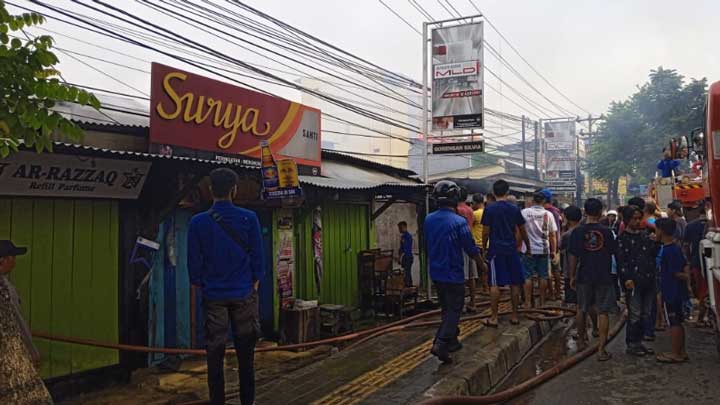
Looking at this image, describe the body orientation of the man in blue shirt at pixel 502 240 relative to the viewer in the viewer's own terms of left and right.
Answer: facing away from the viewer

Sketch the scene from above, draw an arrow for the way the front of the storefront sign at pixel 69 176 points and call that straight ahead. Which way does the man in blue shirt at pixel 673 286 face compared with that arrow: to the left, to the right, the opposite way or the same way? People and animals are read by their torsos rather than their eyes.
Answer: the opposite way

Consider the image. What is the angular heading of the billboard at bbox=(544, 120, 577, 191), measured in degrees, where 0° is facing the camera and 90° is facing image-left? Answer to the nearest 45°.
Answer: approximately 0°

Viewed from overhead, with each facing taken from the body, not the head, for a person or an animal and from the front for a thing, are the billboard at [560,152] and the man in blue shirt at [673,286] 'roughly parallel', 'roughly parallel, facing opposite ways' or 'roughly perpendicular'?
roughly perpendicular

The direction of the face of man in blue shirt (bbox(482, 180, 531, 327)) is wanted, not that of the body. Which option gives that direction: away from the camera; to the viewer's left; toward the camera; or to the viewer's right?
away from the camera

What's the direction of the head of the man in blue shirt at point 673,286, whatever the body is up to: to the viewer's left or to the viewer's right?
to the viewer's left

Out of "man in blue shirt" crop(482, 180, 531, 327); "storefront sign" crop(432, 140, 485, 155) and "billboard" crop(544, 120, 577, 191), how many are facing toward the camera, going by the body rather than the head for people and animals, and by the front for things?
2

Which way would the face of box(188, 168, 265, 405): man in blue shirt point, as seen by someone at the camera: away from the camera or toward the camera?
away from the camera

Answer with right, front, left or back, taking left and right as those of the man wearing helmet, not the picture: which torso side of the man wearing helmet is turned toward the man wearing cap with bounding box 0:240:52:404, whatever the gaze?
back

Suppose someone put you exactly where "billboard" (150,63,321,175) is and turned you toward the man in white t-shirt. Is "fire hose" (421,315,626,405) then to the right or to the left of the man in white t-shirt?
right

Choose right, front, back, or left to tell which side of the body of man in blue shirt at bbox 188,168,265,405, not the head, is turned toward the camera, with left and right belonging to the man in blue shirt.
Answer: back

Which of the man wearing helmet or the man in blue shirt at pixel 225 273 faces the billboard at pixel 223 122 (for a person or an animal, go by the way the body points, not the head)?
the man in blue shirt

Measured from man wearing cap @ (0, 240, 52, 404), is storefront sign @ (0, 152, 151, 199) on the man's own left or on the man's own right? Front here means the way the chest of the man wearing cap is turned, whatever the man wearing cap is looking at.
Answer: on the man's own left

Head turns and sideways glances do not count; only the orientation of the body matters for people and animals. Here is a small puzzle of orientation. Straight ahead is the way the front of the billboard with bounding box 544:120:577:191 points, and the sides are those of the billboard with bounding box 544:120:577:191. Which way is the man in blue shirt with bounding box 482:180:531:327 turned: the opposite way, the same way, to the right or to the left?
the opposite way

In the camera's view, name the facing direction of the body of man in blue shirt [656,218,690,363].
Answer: to the viewer's left
